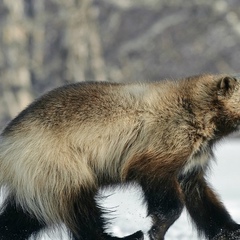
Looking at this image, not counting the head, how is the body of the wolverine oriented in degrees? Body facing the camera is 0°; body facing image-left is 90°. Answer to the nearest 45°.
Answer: approximately 270°
